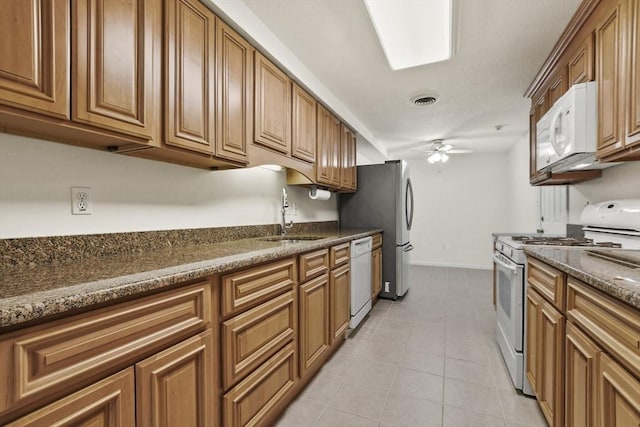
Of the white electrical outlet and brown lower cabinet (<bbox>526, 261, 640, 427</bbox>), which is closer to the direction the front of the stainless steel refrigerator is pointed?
the brown lower cabinet

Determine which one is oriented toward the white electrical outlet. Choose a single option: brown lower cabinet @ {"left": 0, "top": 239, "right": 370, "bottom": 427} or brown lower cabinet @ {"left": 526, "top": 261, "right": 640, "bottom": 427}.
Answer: brown lower cabinet @ {"left": 526, "top": 261, "right": 640, "bottom": 427}

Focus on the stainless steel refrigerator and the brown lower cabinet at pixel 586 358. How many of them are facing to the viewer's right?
1

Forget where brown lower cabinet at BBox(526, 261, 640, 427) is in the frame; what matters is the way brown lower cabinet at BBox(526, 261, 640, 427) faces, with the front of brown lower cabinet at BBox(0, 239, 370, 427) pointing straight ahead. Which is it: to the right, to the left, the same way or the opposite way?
the opposite way

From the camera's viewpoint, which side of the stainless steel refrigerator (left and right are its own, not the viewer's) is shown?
right

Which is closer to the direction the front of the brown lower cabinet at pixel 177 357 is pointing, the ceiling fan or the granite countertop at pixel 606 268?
the granite countertop

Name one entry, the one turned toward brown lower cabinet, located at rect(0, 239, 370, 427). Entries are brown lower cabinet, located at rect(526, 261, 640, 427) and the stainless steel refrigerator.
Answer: brown lower cabinet, located at rect(526, 261, 640, 427)
